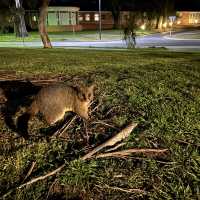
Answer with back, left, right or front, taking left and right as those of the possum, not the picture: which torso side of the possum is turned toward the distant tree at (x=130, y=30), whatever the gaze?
left

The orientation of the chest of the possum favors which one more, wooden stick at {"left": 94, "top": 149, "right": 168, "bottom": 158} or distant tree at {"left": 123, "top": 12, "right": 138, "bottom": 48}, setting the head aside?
the wooden stick

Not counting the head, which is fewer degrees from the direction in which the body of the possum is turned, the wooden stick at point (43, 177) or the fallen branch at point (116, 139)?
the fallen branch

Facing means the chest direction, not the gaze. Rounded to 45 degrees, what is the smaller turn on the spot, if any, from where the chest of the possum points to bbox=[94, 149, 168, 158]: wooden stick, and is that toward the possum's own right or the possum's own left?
approximately 45° to the possum's own right

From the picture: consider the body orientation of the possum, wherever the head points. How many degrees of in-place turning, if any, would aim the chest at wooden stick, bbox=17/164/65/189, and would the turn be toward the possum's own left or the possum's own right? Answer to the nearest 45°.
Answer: approximately 90° to the possum's own right

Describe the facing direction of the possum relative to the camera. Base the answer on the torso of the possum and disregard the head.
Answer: to the viewer's right

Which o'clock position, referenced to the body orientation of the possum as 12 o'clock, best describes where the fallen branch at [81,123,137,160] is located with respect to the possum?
The fallen branch is roughly at 1 o'clock from the possum.
